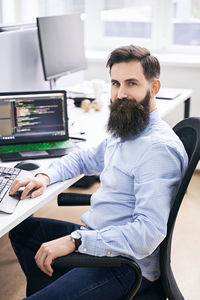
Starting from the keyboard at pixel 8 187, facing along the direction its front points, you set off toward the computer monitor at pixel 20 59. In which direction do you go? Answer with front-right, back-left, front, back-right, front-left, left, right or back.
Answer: back-left

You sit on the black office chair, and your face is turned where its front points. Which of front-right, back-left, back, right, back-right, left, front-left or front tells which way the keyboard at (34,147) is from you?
front-right

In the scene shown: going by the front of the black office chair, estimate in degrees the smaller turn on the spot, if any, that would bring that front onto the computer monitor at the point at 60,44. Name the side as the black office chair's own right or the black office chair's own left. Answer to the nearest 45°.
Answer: approximately 90° to the black office chair's own right

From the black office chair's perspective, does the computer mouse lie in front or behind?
in front

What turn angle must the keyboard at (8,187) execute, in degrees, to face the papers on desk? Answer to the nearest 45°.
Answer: approximately 90° to its left

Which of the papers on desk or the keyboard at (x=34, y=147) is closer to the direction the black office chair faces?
the keyboard

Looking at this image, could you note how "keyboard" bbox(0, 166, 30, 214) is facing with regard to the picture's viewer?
facing the viewer and to the right of the viewer

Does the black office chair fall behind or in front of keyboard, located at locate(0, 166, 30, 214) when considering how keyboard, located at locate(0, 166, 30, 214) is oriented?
in front
